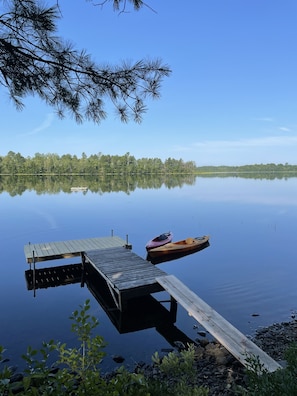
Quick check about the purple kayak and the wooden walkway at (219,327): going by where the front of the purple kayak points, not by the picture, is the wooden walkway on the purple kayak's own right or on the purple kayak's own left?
on the purple kayak's own left

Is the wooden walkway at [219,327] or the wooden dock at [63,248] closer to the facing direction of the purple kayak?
the wooden dock

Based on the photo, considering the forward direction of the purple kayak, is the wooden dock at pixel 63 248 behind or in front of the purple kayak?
in front

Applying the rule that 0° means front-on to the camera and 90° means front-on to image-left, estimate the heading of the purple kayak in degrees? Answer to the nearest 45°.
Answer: approximately 45°
